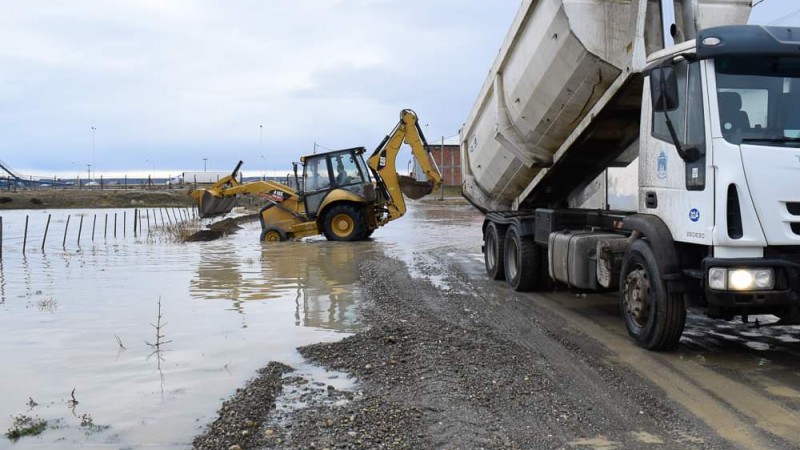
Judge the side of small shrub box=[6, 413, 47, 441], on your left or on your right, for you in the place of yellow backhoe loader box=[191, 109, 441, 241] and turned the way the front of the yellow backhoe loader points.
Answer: on your left

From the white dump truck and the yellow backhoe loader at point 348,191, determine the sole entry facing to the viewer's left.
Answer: the yellow backhoe loader

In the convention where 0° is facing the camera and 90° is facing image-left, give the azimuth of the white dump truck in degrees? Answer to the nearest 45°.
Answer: approximately 315°

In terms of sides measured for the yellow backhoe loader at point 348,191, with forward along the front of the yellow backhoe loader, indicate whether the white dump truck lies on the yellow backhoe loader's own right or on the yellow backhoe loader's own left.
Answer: on the yellow backhoe loader's own left

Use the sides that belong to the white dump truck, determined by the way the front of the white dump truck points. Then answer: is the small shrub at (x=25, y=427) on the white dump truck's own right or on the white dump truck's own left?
on the white dump truck's own right

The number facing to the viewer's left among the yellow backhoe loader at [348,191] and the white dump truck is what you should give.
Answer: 1

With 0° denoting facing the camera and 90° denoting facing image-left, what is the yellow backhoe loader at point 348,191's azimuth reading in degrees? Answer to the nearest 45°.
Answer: approximately 90°

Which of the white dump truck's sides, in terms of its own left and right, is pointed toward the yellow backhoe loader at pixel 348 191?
back
